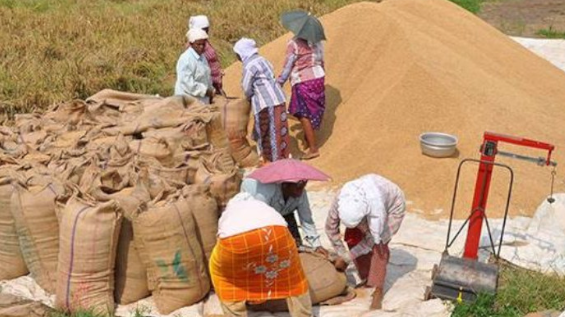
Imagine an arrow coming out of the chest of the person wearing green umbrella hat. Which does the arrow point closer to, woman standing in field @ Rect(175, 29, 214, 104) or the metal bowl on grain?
the woman standing in field

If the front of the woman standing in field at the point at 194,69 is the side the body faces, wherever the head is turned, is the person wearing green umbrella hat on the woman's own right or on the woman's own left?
on the woman's own left

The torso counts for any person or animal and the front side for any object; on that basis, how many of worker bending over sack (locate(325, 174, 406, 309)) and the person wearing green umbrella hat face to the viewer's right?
0

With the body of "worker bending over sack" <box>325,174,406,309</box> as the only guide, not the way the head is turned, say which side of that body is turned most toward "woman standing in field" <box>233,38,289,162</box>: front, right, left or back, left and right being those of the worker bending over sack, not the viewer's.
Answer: right

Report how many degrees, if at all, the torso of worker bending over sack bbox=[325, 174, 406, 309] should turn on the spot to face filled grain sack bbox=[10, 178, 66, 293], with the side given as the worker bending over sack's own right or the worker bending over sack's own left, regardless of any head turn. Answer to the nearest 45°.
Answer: approximately 45° to the worker bending over sack's own right

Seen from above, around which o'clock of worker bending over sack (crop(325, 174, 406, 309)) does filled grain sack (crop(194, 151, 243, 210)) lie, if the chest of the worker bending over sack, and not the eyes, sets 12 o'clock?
The filled grain sack is roughly at 2 o'clock from the worker bending over sack.

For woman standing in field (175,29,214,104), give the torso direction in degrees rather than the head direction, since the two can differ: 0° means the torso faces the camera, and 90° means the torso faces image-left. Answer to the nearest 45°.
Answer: approximately 315°

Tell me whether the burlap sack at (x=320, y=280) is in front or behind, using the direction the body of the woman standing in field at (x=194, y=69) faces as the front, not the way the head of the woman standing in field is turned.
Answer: in front

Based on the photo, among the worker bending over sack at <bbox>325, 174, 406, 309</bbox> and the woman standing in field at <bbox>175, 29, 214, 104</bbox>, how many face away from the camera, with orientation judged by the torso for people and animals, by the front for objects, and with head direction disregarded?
0
